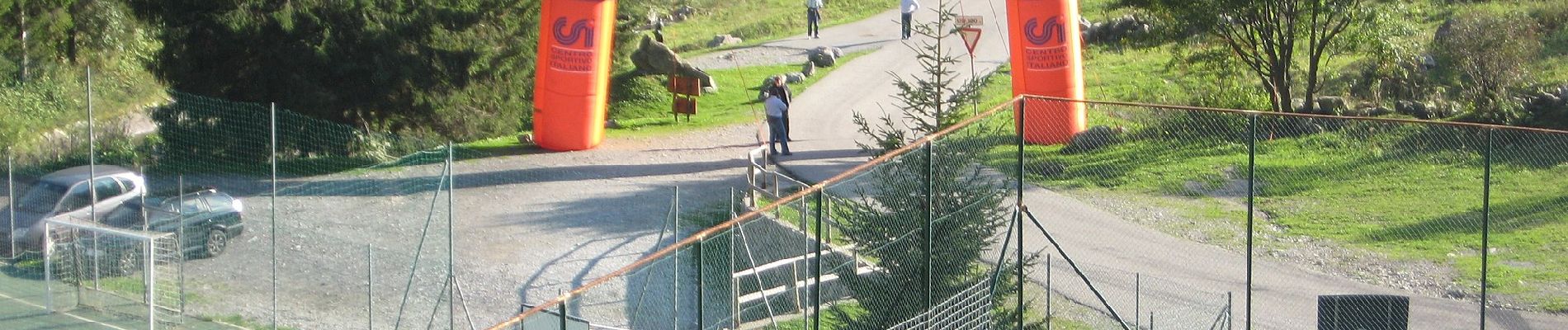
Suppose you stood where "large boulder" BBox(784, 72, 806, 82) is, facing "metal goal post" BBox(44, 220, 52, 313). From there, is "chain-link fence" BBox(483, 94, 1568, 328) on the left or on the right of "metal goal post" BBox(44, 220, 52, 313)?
left

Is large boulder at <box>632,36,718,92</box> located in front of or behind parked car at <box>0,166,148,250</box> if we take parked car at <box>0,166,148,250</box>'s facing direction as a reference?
behind

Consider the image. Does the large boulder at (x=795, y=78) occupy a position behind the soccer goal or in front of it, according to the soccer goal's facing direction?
behind

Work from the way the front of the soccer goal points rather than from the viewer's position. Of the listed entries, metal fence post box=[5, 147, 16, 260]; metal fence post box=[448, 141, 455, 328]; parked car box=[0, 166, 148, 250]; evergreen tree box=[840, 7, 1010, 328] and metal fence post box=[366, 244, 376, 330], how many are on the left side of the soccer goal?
3

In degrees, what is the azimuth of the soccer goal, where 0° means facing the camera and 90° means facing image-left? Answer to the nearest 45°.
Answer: approximately 45°

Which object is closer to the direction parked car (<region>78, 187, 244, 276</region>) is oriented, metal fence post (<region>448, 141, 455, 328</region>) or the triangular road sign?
the metal fence post

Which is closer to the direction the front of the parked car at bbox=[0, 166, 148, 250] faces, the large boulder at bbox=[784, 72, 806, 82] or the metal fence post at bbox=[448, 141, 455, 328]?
the metal fence post
